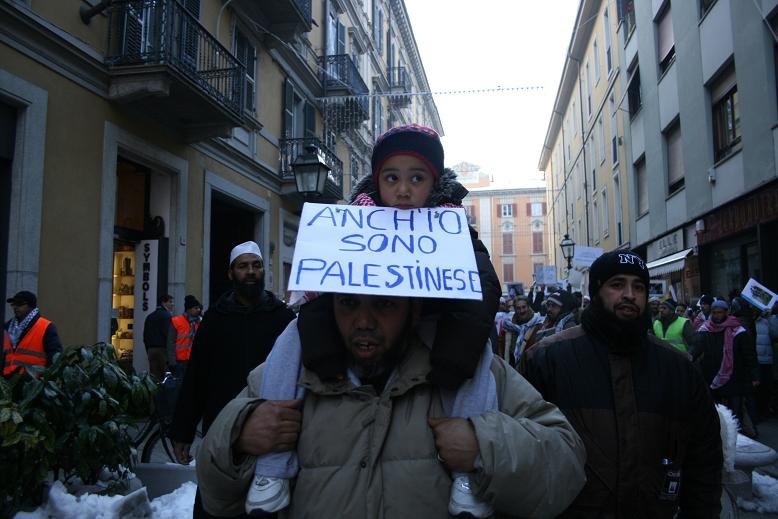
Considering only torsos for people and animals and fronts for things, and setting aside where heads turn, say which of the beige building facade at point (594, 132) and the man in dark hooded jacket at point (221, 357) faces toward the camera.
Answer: the man in dark hooded jacket

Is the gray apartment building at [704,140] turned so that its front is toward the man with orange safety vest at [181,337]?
yes

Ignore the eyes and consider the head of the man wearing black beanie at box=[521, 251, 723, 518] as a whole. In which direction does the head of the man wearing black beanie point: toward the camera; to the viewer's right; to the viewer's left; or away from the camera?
toward the camera

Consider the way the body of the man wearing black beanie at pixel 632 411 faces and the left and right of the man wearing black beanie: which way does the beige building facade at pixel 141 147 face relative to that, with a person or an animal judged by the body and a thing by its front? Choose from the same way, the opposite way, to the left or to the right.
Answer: to the left

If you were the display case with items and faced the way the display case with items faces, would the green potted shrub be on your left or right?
on your right

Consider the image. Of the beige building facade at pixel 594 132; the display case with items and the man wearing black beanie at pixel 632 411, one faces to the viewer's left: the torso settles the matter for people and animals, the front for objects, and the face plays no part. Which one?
the beige building facade

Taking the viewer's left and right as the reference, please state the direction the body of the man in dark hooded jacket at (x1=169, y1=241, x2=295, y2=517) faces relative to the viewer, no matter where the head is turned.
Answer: facing the viewer

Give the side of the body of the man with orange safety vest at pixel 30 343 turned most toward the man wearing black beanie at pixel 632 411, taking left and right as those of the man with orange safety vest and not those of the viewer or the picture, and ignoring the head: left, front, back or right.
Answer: left

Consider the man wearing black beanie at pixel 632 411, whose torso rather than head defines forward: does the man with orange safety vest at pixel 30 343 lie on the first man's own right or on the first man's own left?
on the first man's own right

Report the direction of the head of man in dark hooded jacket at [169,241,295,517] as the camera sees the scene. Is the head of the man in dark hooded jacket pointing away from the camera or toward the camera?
toward the camera

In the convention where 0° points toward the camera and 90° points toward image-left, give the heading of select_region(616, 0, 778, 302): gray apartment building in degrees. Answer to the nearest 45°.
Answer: approximately 45°

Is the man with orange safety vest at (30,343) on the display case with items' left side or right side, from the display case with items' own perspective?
on its right

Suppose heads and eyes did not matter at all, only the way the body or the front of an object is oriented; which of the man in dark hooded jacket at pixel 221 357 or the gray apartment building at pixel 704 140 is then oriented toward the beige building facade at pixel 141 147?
the gray apartment building

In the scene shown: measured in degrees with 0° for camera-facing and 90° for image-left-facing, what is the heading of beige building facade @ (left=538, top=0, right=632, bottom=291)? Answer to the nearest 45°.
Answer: approximately 90°
